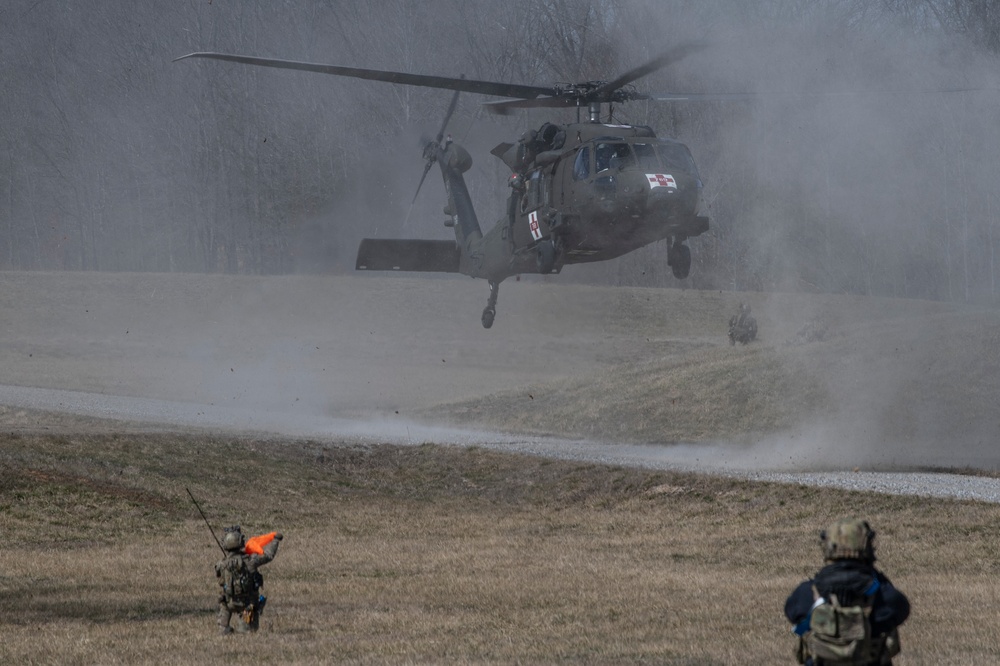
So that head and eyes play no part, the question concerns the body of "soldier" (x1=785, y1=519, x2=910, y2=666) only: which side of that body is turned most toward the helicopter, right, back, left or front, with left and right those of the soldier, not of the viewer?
front

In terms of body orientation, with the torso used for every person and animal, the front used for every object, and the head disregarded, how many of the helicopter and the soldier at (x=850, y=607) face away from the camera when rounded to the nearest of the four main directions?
1

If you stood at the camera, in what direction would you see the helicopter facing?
facing the viewer and to the right of the viewer

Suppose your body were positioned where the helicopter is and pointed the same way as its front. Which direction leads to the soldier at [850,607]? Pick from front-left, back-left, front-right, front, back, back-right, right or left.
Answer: front-right

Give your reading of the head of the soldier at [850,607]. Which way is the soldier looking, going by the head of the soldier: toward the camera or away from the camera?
away from the camera

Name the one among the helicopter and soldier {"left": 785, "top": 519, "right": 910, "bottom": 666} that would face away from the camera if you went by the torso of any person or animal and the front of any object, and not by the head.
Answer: the soldier

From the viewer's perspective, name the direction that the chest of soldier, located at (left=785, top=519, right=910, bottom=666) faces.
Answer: away from the camera
